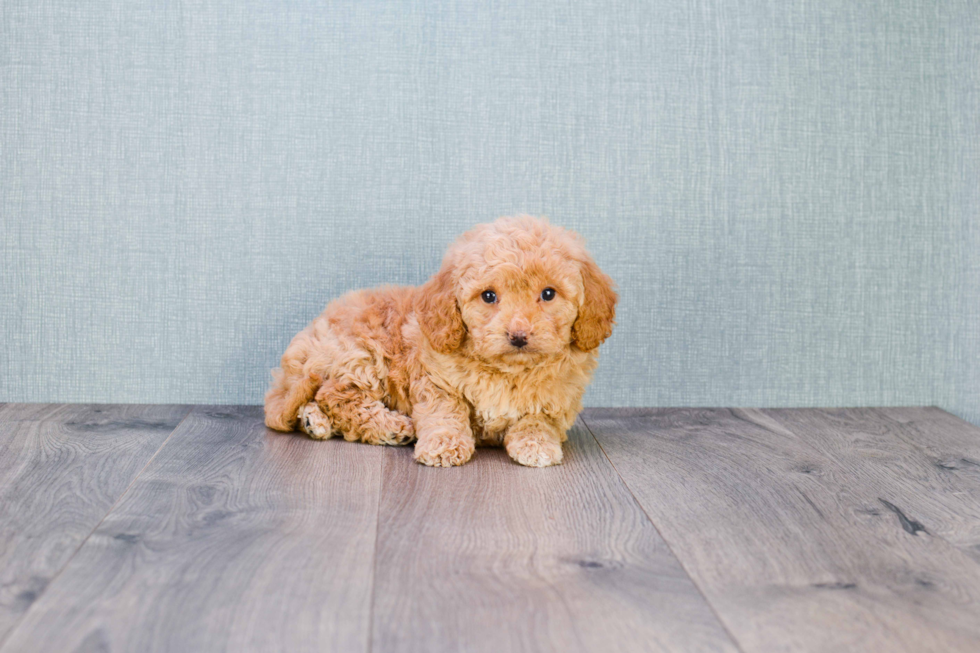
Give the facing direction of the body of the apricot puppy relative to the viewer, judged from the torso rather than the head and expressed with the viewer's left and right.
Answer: facing the viewer and to the right of the viewer
